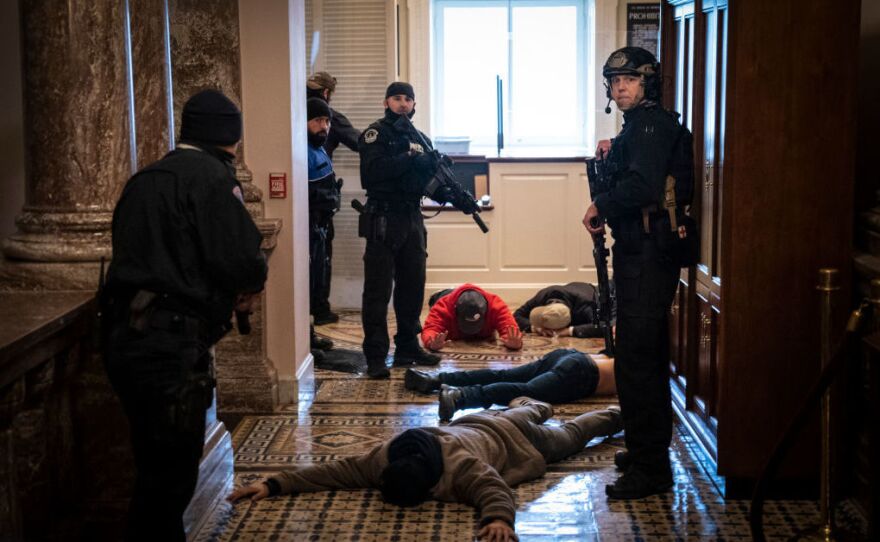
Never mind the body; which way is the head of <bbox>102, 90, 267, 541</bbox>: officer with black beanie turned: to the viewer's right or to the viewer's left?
to the viewer's right

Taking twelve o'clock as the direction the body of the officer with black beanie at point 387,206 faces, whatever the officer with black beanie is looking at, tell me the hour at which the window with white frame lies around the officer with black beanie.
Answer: The window with white frame is roughly at 8 o'clock from the officer with black beanie.

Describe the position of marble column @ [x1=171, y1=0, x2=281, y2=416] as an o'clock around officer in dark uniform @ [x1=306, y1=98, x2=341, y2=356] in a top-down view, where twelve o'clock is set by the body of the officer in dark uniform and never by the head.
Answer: The marble column is roughly at 2 o'clock from the officer in dark uniform.

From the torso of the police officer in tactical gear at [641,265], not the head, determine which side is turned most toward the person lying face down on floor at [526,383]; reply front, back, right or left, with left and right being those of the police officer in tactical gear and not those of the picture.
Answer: right

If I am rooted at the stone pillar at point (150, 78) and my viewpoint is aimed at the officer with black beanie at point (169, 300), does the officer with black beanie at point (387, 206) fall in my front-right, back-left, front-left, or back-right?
back-left

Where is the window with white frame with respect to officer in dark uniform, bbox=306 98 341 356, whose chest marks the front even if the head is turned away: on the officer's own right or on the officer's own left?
on the officer's own left

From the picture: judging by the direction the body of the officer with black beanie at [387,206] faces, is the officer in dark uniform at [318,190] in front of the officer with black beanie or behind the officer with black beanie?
behind
